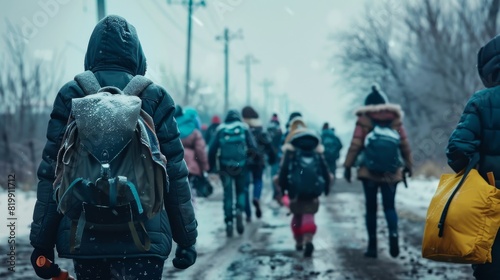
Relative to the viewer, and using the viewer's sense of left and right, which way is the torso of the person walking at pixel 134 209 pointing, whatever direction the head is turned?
facing away from the viewer

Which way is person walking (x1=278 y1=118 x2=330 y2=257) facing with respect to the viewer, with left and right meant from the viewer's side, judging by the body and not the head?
facing away from the viewer

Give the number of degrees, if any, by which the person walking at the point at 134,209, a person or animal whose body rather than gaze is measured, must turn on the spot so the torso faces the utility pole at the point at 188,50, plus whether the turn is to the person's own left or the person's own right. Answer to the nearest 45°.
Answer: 0° — they already face it

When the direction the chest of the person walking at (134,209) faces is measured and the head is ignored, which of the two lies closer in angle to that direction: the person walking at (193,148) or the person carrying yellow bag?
the person walking

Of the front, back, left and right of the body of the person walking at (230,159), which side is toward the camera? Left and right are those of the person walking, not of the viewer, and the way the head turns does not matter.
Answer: back

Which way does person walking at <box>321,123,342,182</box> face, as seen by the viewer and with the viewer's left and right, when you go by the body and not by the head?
facing away from the viewer

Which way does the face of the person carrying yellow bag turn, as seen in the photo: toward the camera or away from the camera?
away from the camera

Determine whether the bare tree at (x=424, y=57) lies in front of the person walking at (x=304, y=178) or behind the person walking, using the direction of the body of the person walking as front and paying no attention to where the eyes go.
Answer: in front

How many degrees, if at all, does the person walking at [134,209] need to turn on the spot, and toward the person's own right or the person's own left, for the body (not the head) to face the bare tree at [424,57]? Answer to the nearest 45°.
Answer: approximately 45° to the person's own right

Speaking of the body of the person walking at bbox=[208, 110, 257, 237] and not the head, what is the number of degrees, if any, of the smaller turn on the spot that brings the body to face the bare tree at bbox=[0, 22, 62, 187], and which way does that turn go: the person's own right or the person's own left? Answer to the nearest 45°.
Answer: approximately 45° to the person's own left

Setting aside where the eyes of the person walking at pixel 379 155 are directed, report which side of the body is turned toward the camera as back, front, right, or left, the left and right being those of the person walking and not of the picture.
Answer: back

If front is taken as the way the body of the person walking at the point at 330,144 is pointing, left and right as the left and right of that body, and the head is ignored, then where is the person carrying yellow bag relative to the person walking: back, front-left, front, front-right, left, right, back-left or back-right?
back

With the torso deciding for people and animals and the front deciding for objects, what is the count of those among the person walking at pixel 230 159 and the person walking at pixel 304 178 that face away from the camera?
2

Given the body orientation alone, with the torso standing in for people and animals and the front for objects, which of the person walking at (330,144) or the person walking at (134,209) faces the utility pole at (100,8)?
the person walking at (134,209)
